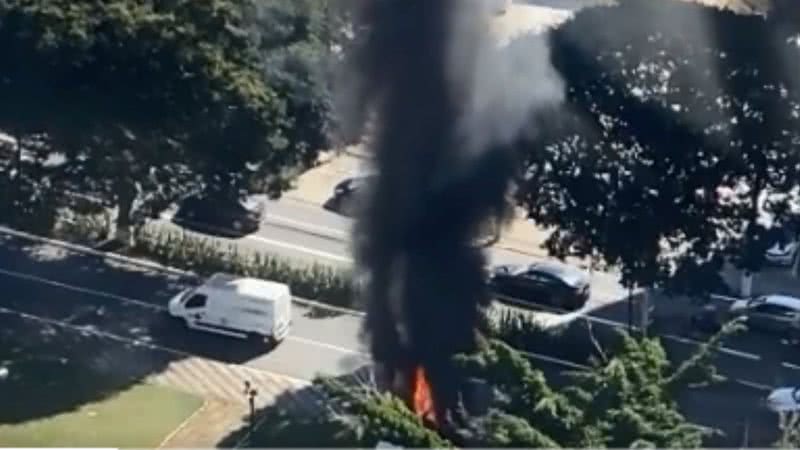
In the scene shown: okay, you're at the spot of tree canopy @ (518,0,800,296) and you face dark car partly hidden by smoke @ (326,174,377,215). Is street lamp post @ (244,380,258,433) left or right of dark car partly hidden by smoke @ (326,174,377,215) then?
left

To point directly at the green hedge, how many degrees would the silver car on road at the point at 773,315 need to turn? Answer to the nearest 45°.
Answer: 0° — it already faces it

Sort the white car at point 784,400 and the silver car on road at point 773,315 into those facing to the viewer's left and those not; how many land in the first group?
2

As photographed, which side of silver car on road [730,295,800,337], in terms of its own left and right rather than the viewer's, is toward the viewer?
left

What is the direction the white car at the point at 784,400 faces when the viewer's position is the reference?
facing to the left of the viewer

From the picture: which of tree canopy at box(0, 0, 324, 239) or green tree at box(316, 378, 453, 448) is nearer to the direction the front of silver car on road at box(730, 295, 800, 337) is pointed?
the tree canopy

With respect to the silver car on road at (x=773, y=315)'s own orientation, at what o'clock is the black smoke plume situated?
The black smoke plume is roughly at 11 o'clock from the silver car on road.
